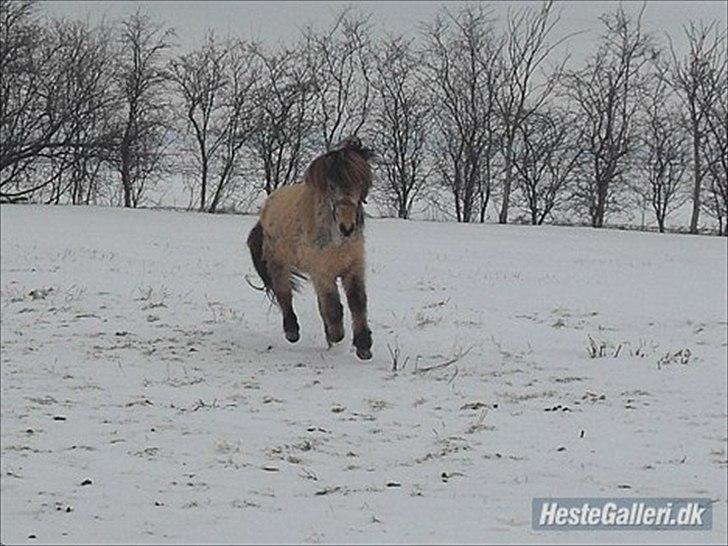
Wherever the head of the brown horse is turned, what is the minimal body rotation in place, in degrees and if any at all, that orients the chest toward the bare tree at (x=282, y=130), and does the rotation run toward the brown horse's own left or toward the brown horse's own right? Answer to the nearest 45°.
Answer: approximately 135° to the brown horse's own left

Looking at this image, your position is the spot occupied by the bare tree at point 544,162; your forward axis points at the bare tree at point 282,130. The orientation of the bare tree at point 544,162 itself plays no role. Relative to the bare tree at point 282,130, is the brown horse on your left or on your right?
left

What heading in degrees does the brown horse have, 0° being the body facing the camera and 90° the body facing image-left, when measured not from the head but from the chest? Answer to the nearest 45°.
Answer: approximately 315°

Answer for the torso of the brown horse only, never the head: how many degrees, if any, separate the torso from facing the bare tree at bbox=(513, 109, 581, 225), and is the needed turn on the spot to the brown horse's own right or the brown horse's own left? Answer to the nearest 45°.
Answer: approximately 135° to the brown horse's own left

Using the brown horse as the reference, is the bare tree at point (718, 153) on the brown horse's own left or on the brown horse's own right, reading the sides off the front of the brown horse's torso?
on the brown horse's own left
